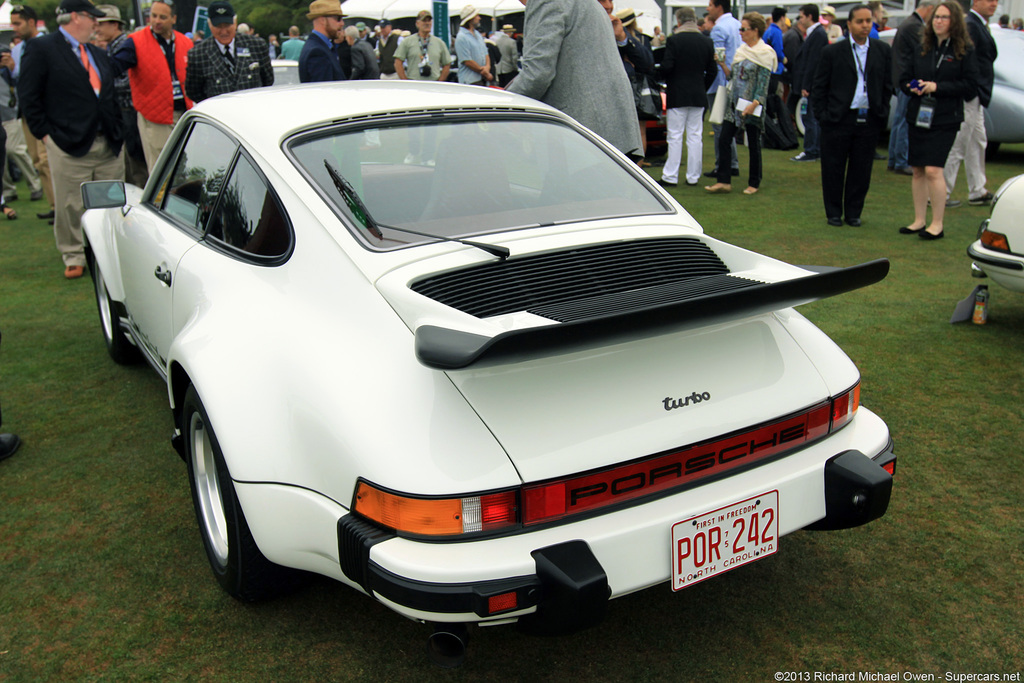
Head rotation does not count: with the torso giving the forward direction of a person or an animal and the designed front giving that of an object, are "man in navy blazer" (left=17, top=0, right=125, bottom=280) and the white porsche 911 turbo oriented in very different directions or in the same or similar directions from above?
very different directions

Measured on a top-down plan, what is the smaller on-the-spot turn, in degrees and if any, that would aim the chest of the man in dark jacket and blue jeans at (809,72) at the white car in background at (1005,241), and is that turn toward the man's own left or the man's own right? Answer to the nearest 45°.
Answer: approximately 90° to the man's own left

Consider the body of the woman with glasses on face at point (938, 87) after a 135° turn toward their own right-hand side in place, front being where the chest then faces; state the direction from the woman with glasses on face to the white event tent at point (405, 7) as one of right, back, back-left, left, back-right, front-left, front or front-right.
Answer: front-left

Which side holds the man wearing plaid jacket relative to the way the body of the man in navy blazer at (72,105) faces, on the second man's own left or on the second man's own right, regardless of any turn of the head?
on the second man's own left

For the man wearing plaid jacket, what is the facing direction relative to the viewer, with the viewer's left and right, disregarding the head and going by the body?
facing the viewer

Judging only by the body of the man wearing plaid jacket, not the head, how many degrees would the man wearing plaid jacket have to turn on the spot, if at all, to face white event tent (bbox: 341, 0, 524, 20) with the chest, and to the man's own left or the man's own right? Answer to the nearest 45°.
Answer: approximately 180°

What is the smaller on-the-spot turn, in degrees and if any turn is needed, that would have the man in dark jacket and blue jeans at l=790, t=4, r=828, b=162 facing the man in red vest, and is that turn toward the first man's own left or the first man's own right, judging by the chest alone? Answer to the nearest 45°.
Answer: approximately 45° to the first man's own left

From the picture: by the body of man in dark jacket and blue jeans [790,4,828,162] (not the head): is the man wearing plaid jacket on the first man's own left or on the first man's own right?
on the first man's own left

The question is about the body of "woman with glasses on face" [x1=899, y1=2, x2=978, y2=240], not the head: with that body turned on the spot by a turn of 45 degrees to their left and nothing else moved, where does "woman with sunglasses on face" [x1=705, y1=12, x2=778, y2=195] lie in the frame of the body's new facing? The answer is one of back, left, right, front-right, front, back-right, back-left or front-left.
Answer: back-right

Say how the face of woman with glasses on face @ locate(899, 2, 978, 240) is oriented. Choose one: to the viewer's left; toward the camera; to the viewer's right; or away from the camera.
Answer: toward the camera
